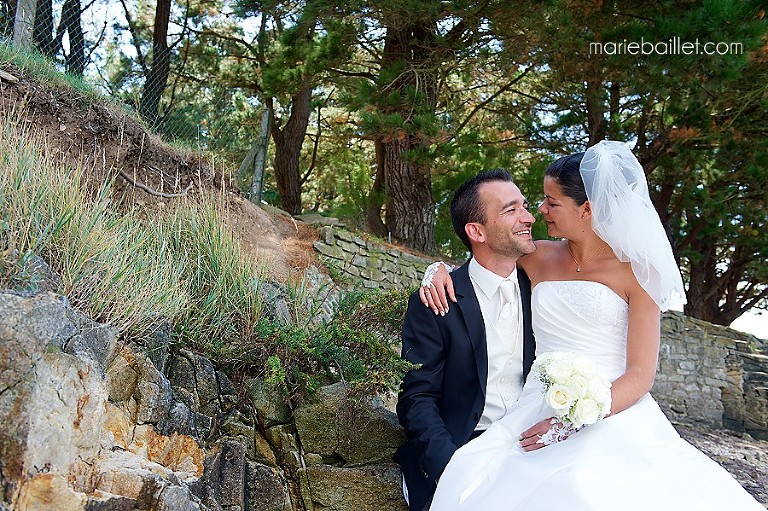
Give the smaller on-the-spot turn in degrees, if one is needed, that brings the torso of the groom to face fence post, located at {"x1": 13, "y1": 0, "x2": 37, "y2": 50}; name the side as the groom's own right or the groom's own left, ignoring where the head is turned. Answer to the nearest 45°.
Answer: approximately 180°

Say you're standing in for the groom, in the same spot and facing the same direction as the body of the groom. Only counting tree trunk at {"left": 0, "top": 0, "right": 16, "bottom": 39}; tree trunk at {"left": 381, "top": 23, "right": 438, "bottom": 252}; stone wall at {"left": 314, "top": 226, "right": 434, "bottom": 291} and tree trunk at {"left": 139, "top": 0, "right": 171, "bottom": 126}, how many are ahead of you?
0

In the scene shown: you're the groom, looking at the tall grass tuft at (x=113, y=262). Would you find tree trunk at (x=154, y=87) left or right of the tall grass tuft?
right

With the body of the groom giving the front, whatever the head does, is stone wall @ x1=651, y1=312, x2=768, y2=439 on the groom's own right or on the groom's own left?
on the groom's own left

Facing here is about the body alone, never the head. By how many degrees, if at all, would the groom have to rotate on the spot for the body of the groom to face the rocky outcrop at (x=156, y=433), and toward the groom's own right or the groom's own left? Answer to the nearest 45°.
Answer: approximately 90° to the groom's own right

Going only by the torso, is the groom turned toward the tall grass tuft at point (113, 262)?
no

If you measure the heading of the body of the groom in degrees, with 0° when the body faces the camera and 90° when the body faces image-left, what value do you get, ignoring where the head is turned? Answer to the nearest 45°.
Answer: approximately 315°

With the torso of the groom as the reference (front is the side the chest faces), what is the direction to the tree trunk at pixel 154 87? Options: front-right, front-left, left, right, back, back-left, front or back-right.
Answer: back

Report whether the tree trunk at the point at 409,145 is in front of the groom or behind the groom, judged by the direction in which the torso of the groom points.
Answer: behind

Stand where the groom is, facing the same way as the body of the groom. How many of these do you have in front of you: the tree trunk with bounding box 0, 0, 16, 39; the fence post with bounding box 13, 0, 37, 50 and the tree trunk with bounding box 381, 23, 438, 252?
0

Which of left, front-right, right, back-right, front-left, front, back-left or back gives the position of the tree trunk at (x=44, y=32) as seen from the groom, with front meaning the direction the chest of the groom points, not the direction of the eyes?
back

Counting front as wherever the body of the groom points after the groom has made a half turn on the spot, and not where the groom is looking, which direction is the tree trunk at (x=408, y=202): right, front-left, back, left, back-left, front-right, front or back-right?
front-right

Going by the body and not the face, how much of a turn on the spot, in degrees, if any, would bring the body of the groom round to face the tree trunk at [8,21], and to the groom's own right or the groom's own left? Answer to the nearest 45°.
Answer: approximately 180°

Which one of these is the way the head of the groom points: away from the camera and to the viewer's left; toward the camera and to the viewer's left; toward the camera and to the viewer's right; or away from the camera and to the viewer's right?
toward the camera and to the viewer's right

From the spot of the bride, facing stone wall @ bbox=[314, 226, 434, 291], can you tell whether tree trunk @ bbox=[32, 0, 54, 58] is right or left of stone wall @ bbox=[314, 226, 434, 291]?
left

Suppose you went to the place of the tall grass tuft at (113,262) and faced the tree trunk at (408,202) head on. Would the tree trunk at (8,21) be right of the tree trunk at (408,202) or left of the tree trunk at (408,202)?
left
